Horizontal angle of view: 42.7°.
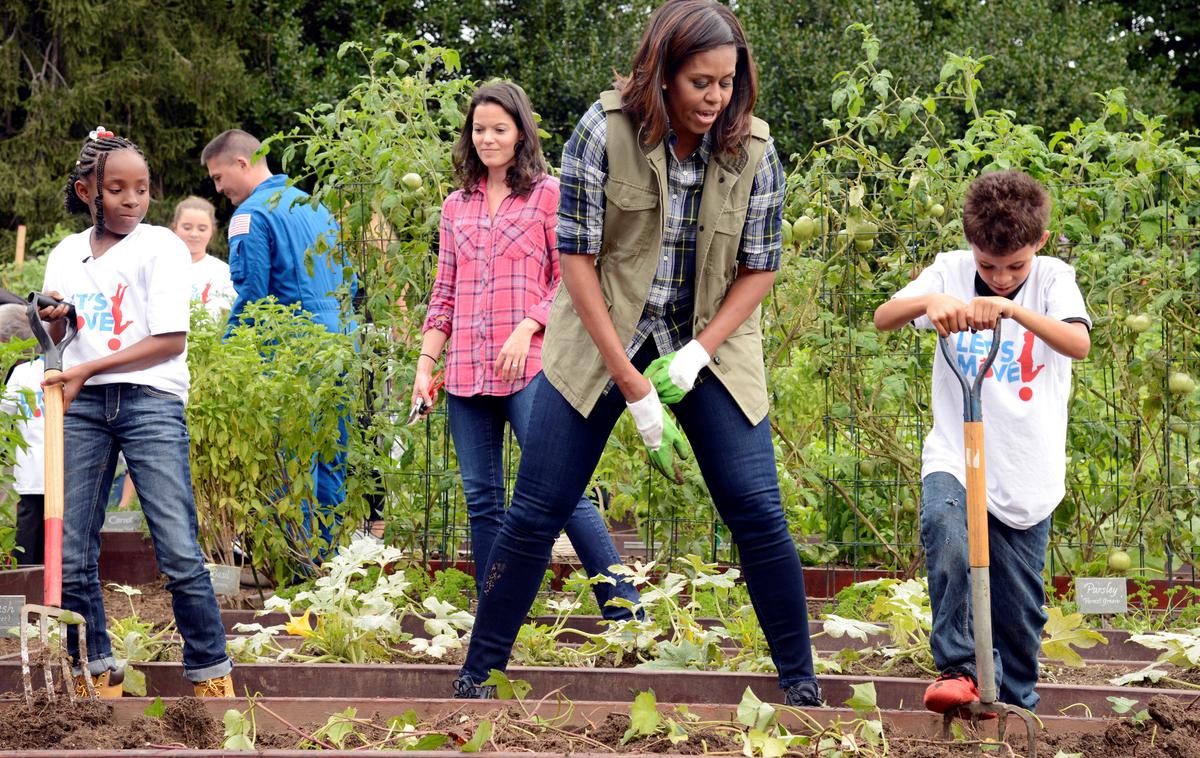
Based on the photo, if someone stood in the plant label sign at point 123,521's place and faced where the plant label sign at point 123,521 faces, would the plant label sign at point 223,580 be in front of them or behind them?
in front

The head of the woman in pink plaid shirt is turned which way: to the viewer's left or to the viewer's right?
to the viewer's right

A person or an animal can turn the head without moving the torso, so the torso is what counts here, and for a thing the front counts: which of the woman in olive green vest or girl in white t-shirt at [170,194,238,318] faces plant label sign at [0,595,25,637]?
the girl in white t-shirt

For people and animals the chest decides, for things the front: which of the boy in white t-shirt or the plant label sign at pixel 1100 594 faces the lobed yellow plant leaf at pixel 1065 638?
the plant label sign

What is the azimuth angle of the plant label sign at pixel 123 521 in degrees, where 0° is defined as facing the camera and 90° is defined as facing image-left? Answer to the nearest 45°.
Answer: approximately 0°

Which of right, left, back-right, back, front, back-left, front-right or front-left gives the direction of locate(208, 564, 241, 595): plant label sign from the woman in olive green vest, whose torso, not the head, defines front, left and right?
back-right

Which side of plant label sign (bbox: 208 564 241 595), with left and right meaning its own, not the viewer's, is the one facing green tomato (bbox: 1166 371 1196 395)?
left

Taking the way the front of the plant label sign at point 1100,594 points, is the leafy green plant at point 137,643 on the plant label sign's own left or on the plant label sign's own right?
on the plant label sign's own right

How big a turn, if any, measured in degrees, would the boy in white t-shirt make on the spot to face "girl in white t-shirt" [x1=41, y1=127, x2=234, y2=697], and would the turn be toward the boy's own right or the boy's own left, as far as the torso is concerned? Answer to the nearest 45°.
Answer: approximately 90° to the boy's own right

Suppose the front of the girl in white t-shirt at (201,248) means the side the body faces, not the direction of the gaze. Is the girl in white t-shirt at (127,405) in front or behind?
in front
